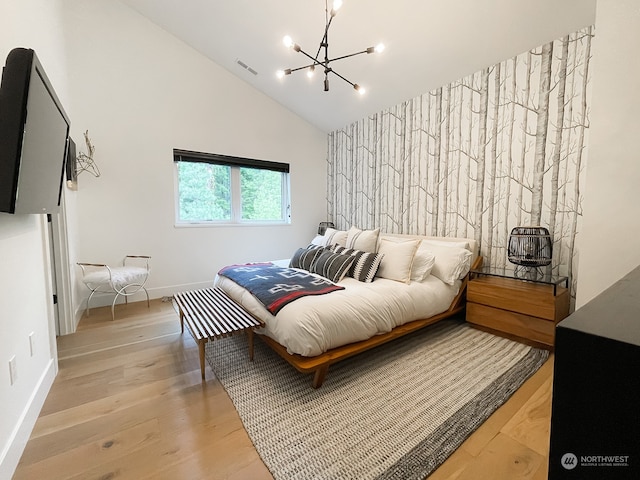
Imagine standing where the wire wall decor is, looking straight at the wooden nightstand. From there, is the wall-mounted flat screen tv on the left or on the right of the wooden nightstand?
right

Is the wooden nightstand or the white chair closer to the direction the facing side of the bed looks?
the white chair

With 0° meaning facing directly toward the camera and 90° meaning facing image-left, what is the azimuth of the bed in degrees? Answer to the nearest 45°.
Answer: approximately 45°

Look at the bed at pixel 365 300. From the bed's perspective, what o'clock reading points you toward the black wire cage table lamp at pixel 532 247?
The black wire cage table lamp is roughly at 7 o'clock from the bed.

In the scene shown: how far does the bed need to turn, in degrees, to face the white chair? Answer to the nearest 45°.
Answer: approximately 45° to its right

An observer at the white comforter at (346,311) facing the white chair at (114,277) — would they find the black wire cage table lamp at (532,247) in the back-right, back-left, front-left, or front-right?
back-right

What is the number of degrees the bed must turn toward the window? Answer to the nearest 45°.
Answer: approximately 90° to its right

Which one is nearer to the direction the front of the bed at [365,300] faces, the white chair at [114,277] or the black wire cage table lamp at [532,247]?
the white chair

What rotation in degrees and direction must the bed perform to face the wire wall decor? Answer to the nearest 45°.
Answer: approximately 45° to its right

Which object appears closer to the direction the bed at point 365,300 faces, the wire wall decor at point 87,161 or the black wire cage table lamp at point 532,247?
the wire wall decor
